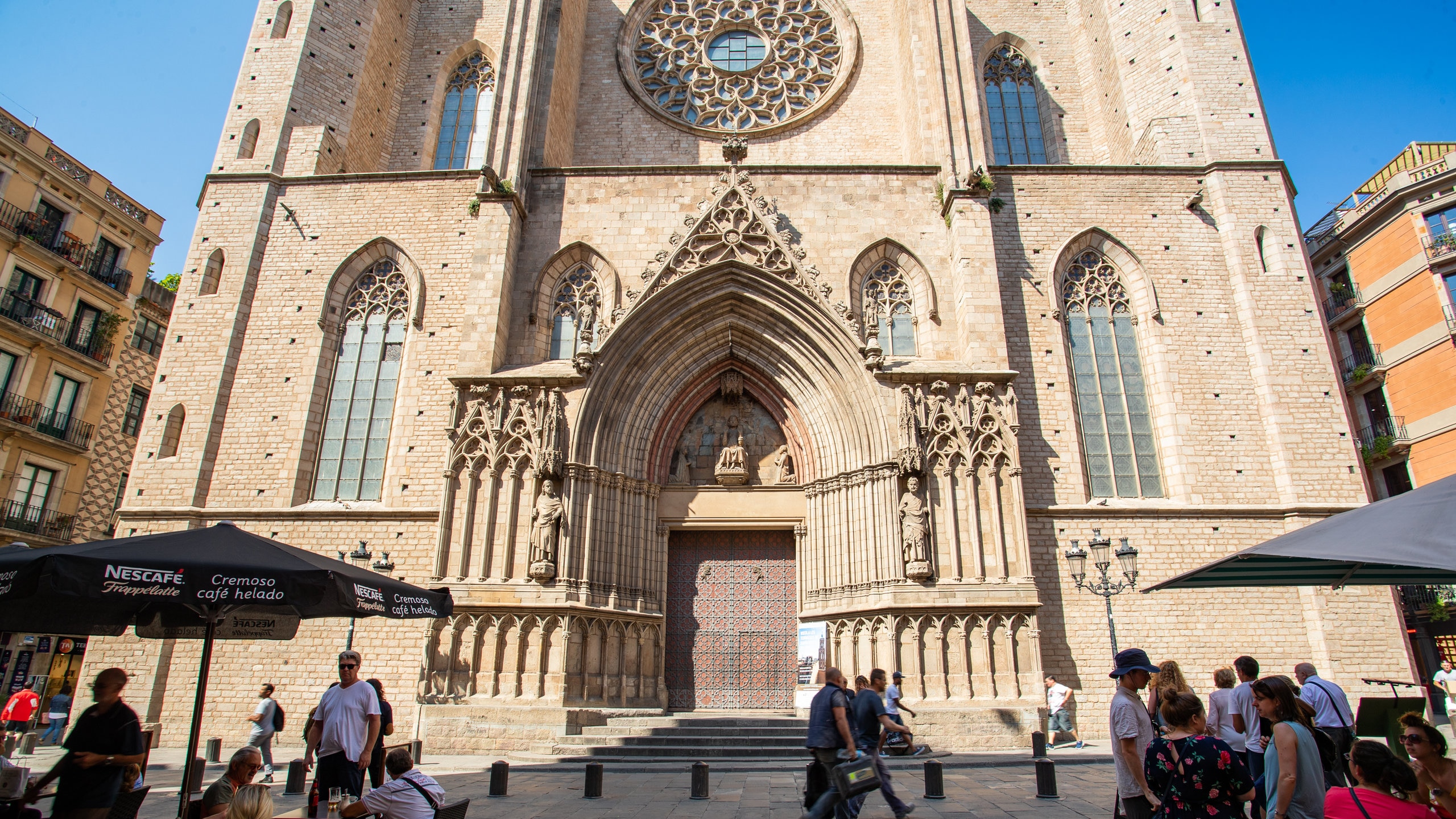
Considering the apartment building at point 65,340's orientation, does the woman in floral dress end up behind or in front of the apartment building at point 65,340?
in front

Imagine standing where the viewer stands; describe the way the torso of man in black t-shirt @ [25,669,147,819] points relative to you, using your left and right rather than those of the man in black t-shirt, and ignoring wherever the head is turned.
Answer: facing the viewer and to the left of the viewer

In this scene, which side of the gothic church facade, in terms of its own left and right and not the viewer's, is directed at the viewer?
front

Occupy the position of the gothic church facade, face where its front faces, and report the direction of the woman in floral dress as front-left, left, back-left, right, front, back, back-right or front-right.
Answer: front

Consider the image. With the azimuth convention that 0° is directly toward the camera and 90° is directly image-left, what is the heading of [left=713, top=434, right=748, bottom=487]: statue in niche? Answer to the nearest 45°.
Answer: approximately 0°

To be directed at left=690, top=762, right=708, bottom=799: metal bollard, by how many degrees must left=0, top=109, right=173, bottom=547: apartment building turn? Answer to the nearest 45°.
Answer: approximately 45° to its right

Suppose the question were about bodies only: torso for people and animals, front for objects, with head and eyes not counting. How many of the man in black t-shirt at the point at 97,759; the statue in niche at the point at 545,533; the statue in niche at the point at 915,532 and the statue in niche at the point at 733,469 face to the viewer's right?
0

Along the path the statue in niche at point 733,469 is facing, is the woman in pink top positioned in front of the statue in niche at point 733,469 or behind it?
in front

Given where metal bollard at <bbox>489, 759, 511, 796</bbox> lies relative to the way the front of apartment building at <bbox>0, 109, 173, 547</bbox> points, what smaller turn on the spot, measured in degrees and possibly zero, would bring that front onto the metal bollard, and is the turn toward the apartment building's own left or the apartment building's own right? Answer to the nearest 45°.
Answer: approximately 45° to the apartment building's own right

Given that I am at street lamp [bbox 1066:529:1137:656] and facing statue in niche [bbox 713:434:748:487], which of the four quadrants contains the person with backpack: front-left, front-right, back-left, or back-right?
front-left

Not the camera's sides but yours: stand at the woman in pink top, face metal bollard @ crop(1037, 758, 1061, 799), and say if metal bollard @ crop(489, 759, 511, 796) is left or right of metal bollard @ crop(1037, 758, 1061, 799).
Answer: left

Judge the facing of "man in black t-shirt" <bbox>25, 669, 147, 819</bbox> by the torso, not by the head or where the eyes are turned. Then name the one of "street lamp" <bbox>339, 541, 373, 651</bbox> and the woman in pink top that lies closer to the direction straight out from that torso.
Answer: the woman in pink top

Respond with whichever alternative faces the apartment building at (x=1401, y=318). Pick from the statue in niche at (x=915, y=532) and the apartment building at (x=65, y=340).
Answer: the apartment building at (x=65, y=340)

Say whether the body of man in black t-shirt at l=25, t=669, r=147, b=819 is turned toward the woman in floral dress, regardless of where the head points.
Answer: no
